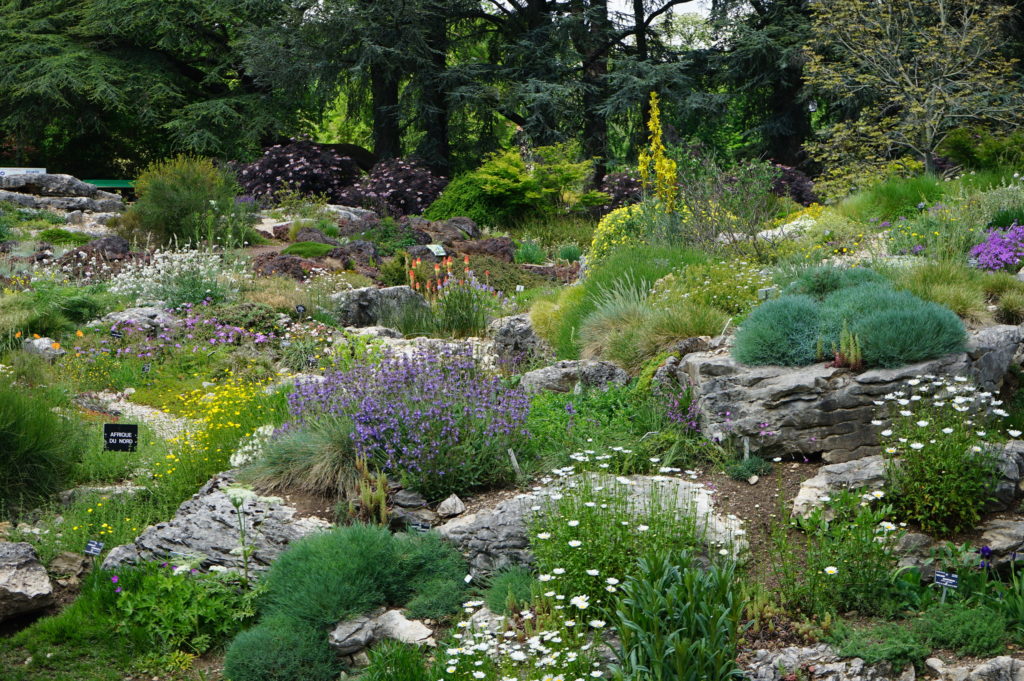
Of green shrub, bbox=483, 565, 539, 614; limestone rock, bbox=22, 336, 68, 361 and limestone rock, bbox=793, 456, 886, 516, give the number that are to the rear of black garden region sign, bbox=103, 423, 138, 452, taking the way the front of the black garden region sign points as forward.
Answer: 1

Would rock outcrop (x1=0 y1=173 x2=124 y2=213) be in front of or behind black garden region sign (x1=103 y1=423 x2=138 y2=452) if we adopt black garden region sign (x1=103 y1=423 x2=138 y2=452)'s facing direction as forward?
behind

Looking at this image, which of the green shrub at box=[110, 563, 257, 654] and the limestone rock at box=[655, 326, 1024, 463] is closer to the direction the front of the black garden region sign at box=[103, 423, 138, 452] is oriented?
the green shrub

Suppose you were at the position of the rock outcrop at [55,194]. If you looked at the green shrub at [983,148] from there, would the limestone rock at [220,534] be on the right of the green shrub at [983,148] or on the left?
right

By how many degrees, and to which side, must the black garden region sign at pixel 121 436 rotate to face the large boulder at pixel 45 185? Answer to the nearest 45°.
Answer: approximately 180°

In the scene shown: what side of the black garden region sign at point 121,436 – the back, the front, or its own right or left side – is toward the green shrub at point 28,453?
right

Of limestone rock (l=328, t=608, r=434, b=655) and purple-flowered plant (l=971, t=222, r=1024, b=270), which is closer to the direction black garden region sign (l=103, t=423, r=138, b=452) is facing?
the limestone rock

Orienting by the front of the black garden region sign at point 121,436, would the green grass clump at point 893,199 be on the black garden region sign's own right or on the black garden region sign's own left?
on the black garden region sign's own left

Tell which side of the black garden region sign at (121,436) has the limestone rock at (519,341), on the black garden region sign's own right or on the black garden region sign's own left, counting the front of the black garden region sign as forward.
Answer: on the black garden region sign's own left

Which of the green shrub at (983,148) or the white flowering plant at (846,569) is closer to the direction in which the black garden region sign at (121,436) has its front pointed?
the white flowering plant

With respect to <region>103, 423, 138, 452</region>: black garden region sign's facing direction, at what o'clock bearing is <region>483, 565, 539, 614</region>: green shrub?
The green shrub is roughly at 11 o'clock from the black garden region sign.

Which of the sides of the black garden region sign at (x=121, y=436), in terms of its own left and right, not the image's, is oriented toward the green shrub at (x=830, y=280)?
left

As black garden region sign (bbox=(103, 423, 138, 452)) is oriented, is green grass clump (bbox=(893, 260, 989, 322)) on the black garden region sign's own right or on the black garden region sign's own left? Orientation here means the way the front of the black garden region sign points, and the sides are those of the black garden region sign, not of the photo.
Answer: on the black garden region sign's own left

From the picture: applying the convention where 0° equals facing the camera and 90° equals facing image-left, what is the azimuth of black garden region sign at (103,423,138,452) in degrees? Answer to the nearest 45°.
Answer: approximately 0°

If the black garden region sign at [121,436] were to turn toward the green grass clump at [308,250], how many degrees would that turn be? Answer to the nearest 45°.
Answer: approximately 180°
